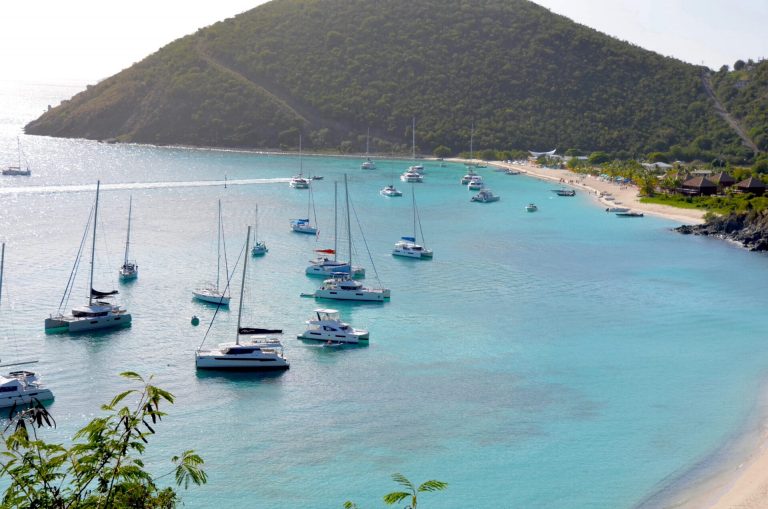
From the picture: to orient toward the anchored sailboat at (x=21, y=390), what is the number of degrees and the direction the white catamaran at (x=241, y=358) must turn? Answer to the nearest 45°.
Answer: approximately 45° to its left

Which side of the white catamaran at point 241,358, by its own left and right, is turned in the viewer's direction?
left

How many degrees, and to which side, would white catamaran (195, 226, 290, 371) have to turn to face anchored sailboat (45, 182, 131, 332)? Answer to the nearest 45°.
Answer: approximately 45° to its right

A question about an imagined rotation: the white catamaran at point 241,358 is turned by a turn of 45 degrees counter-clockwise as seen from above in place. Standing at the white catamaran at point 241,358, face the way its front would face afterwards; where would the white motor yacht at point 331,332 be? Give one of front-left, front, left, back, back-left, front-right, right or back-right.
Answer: back
